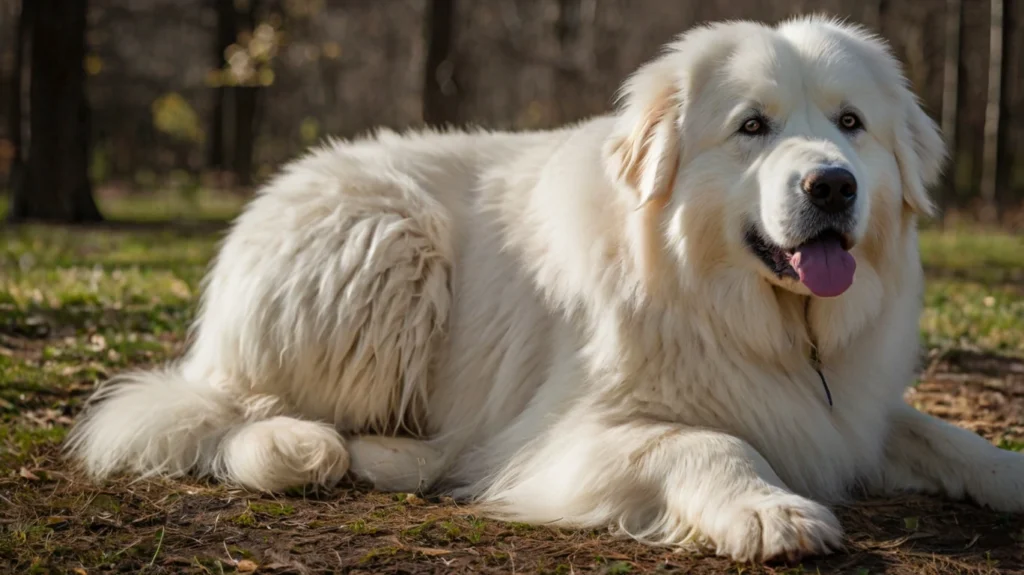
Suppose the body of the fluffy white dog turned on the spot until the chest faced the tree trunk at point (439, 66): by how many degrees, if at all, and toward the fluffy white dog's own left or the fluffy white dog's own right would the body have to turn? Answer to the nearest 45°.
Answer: approximately 135° to the fluffy white dog's own left

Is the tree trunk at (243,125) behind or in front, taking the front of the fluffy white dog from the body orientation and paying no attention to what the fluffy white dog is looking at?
behind

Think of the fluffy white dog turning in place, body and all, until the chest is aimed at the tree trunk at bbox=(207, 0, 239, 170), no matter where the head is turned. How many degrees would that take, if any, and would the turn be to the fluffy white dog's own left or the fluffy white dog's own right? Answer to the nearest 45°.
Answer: approximately 135° to the fluffy white dog's own left

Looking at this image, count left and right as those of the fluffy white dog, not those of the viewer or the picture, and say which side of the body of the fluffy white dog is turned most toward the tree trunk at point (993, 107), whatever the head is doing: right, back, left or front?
left

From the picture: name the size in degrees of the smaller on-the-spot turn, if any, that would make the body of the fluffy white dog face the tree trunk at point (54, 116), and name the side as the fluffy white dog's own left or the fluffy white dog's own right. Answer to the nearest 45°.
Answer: approximately 180°

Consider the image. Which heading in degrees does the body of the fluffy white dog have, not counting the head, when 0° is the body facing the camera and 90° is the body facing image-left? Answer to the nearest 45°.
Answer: approximately 315°
